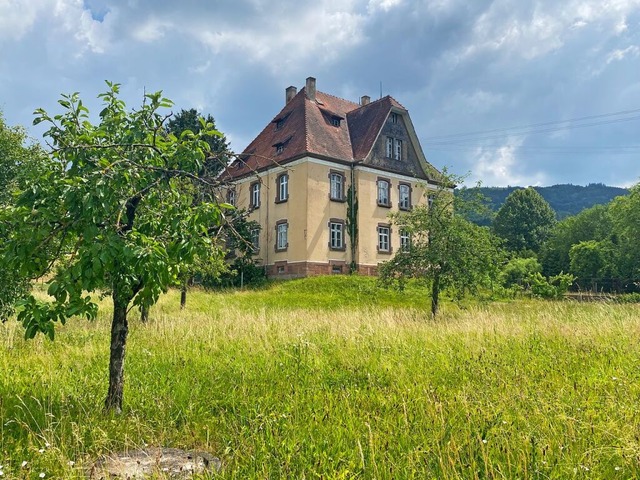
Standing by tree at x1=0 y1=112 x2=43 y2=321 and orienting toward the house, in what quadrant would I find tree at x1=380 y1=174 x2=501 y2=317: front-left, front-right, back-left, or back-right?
front-right

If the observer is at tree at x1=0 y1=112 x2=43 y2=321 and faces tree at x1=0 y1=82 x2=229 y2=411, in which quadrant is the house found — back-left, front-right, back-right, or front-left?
back-left

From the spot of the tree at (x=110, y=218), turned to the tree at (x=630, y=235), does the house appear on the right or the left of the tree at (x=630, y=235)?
left

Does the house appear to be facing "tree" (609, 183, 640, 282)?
no
